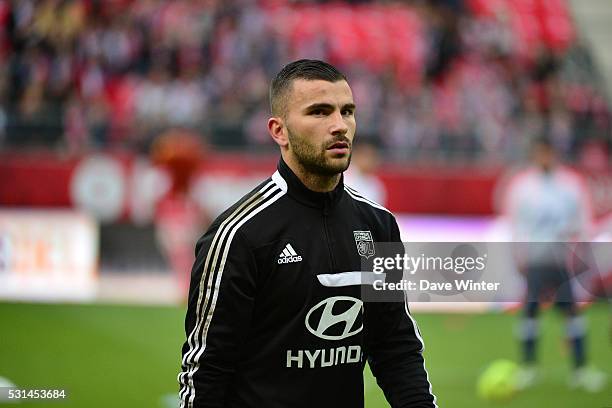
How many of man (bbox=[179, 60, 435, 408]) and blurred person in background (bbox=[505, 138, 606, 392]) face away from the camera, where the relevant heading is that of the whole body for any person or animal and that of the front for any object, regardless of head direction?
0

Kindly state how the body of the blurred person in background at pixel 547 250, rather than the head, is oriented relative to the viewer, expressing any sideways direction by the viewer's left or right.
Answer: facing the viewer

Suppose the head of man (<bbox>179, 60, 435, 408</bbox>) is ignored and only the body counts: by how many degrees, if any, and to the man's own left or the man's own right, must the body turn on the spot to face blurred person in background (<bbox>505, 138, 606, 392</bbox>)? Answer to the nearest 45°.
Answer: approximately 90° to the man's own left

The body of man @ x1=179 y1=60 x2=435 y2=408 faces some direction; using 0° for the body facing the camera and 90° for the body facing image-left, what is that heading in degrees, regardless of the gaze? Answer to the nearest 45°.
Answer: approximately 315°

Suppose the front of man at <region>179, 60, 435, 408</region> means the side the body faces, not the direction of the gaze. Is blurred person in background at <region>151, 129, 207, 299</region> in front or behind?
behind

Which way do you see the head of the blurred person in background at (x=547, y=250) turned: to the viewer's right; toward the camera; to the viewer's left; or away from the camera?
toward the camera

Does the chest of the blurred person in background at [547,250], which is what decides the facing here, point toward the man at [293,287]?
yes

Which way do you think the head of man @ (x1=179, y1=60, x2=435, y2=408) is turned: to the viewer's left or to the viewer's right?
to the viewer's right

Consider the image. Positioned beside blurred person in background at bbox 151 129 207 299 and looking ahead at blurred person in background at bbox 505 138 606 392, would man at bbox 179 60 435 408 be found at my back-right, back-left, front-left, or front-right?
front-right

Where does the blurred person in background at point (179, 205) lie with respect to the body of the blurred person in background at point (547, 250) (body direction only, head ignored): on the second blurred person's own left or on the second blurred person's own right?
on the second blurred person's own right

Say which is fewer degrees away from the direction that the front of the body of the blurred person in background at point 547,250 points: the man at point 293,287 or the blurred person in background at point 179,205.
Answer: the man
